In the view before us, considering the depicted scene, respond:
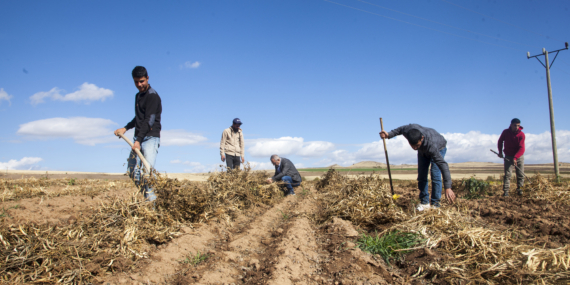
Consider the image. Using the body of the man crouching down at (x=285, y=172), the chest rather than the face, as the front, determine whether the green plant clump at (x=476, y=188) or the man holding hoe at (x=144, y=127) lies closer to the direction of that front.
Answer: the man holding hoe

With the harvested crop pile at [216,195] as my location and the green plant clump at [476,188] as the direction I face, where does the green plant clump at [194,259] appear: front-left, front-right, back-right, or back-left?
back-right

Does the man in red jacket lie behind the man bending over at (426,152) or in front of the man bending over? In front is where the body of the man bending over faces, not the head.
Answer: behind

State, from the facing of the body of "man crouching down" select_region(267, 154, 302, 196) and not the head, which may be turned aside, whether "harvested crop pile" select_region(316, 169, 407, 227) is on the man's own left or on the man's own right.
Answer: on the man's own left

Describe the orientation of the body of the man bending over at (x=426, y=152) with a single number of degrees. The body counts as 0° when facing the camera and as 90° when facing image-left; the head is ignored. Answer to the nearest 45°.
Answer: approximately 45°

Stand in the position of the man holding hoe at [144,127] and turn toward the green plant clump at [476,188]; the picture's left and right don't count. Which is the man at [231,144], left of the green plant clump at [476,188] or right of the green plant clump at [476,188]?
left

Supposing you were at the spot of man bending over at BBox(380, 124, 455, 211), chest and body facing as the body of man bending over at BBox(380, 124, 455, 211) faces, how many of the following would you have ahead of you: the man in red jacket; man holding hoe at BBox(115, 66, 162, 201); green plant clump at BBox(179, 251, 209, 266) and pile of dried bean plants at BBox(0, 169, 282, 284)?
3

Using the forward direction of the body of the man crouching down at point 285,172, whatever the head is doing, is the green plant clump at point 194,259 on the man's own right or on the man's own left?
on the man's own left

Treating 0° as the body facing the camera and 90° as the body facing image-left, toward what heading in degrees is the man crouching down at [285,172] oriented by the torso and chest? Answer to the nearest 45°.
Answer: approximately 90°
